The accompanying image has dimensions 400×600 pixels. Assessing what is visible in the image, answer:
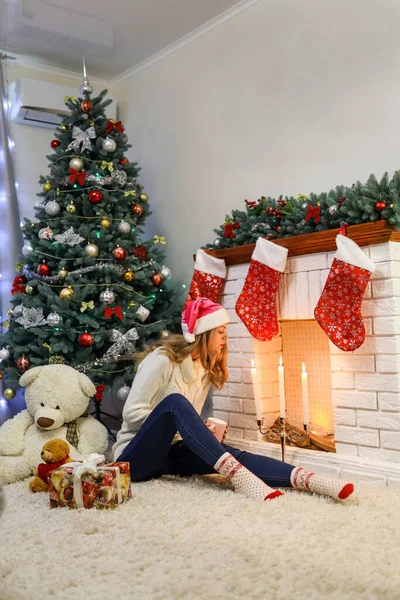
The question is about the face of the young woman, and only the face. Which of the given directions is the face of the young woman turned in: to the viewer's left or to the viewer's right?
to the viewer's right

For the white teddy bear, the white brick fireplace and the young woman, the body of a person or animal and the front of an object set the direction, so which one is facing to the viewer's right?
the young woman

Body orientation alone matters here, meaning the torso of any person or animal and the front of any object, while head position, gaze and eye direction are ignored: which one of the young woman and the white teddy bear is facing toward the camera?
the white teddy bear

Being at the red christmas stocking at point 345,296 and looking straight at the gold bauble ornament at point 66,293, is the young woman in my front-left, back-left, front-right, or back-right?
front-left

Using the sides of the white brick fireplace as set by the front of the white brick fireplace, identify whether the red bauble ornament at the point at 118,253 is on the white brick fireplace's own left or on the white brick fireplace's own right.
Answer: on the white brick fireplace's own right

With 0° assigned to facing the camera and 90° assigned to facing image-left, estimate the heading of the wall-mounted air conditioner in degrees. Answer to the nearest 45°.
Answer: approximately 315°

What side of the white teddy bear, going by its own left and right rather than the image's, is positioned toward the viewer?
front

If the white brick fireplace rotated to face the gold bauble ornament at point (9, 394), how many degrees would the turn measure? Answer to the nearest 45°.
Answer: approximately 45° to its right

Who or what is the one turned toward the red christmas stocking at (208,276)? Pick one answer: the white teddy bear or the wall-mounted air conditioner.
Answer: the wall-mounted air conditioner

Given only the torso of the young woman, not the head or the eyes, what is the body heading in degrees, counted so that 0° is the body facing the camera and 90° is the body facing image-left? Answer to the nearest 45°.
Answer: approximately 270°

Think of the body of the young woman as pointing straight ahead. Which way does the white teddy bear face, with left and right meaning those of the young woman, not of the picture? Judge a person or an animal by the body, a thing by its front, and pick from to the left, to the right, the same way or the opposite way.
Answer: to the right

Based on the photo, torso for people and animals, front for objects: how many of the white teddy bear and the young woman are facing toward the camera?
1

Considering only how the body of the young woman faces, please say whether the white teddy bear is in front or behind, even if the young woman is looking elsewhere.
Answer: behind
